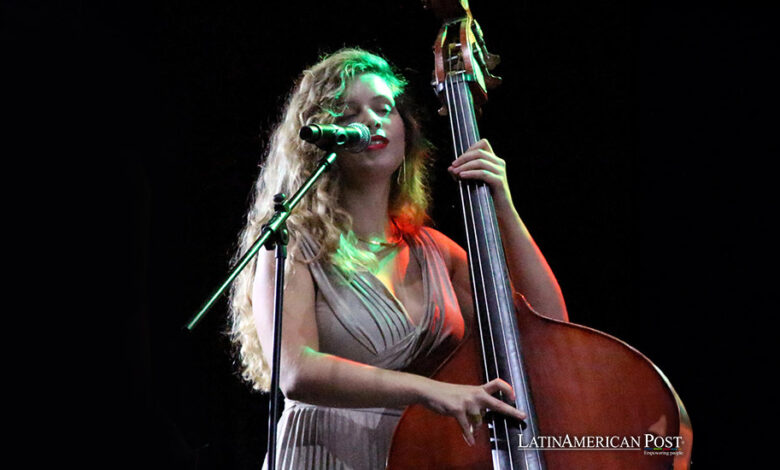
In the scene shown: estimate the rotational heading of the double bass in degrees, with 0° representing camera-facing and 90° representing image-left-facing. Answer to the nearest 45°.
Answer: approximately 45°
